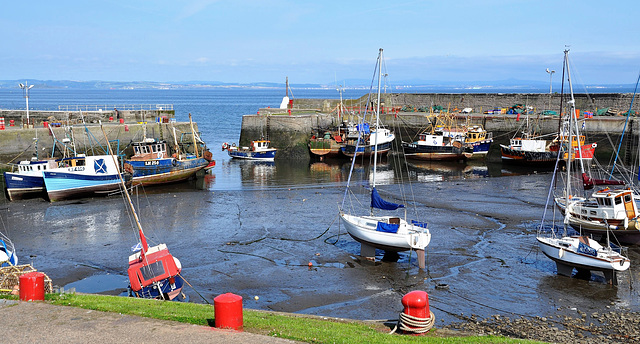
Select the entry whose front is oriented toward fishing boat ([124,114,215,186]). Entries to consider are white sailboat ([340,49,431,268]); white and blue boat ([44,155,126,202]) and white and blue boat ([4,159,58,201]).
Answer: the white sailboat

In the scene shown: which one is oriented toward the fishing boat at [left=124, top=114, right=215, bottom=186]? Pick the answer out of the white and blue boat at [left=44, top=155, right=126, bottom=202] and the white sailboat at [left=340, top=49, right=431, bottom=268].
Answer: the white sailboat

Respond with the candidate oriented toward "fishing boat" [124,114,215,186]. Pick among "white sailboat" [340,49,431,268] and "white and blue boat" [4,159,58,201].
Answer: the white sailboat

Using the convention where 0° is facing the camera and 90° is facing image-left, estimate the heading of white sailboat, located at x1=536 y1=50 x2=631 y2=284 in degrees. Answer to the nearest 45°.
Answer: approximately 135°

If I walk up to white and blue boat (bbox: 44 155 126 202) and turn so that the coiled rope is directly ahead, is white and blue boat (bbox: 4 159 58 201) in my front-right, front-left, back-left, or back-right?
back-right

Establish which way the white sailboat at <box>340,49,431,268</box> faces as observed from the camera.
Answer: facing away from the viewer and to the left of the viewer

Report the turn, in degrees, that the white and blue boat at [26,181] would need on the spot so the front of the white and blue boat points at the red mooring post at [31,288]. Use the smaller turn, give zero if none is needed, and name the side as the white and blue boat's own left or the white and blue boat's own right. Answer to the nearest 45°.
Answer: approximately 45° to the white and blue boat's own left
